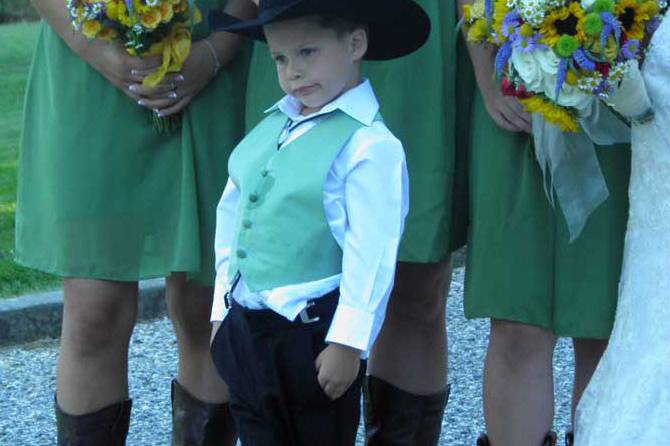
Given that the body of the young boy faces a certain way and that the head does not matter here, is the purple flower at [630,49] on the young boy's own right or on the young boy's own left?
on the young boy's own left

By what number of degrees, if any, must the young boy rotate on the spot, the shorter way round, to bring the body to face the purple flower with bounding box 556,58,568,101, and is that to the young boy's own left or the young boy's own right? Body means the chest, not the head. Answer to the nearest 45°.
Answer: approximately 135° to the young boy's own left

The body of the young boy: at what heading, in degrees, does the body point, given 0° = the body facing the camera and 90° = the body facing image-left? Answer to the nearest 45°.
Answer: approximately 45°

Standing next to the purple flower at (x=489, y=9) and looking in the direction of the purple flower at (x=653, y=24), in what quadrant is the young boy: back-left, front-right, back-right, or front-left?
back-right

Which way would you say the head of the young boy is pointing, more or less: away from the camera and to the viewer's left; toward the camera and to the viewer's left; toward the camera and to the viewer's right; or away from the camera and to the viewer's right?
toward the camera and to the viewer's left

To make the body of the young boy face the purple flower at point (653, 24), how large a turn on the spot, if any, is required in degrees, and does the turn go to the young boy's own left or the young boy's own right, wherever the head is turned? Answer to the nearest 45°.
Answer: approximately 135° to the young boy's own left

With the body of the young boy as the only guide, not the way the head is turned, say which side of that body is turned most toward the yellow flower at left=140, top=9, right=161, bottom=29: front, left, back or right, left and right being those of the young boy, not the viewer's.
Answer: right

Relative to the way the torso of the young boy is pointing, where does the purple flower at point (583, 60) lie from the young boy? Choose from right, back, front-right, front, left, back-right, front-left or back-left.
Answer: back-left
